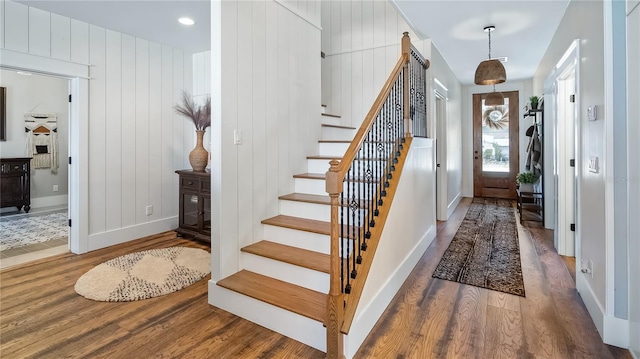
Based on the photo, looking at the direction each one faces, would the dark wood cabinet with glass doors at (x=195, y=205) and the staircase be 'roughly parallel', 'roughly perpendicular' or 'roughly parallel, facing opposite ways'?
roughly parallel

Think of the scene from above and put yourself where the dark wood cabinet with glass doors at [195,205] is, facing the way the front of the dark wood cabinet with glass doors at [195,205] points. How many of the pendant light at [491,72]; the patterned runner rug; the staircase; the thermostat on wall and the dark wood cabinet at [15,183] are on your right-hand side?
1

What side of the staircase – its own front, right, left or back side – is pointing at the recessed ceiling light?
right

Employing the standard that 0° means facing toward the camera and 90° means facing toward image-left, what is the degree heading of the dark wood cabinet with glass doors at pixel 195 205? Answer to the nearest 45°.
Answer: approximately 45°

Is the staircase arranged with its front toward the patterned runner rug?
no

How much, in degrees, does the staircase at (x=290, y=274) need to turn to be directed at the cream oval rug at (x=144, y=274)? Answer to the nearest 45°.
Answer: approximately 90° to its right

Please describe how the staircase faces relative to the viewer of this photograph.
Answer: facing the viewer and to the left of the viewer

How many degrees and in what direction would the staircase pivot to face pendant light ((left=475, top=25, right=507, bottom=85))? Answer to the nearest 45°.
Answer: approximately 180°

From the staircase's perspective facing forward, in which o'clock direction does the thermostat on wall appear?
The thermostat on wall is roughly at 8 o'clock from the staircase.

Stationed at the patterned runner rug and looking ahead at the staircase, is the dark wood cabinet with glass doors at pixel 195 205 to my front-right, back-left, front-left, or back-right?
front-right

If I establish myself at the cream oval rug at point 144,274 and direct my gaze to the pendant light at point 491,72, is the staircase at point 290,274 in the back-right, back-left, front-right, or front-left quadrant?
front-right

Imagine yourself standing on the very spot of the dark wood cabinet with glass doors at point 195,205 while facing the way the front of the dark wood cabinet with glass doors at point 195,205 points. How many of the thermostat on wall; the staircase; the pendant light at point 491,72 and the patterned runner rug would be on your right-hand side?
0
